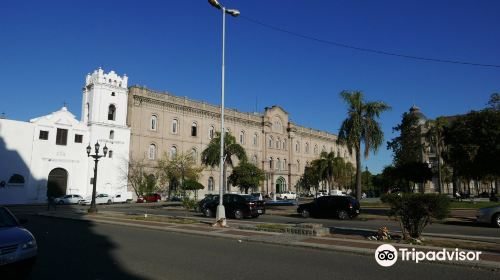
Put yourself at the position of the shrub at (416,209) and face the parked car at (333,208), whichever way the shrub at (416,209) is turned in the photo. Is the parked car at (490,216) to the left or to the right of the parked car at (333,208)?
right

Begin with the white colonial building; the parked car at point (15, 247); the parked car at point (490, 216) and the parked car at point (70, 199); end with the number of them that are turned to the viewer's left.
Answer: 2

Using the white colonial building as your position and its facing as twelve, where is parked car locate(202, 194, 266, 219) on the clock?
The parked car is roughly at 11 o'clock from the white colonial building.

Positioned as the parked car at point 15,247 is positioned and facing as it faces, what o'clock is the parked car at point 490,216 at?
the parked car at point 490,216 is roughly at 10 o'clock from the parked car at point 15,247.

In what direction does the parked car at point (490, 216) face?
to the viewer's left

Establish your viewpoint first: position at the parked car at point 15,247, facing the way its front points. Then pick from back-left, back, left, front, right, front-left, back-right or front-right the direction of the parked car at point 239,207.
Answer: left

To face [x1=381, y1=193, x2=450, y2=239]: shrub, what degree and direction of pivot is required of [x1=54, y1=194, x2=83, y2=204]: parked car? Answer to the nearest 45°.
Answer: approximately 90° to its left

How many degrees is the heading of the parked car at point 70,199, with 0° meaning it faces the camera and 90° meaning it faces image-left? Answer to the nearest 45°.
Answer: approximately 90°

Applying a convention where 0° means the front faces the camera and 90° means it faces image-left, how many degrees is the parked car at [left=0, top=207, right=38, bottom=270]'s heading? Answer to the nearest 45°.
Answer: approximately 315°

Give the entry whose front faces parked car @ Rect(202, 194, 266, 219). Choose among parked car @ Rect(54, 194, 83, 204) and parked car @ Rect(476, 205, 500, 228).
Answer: parked car @ Rect(476, 205, 500, 228)
